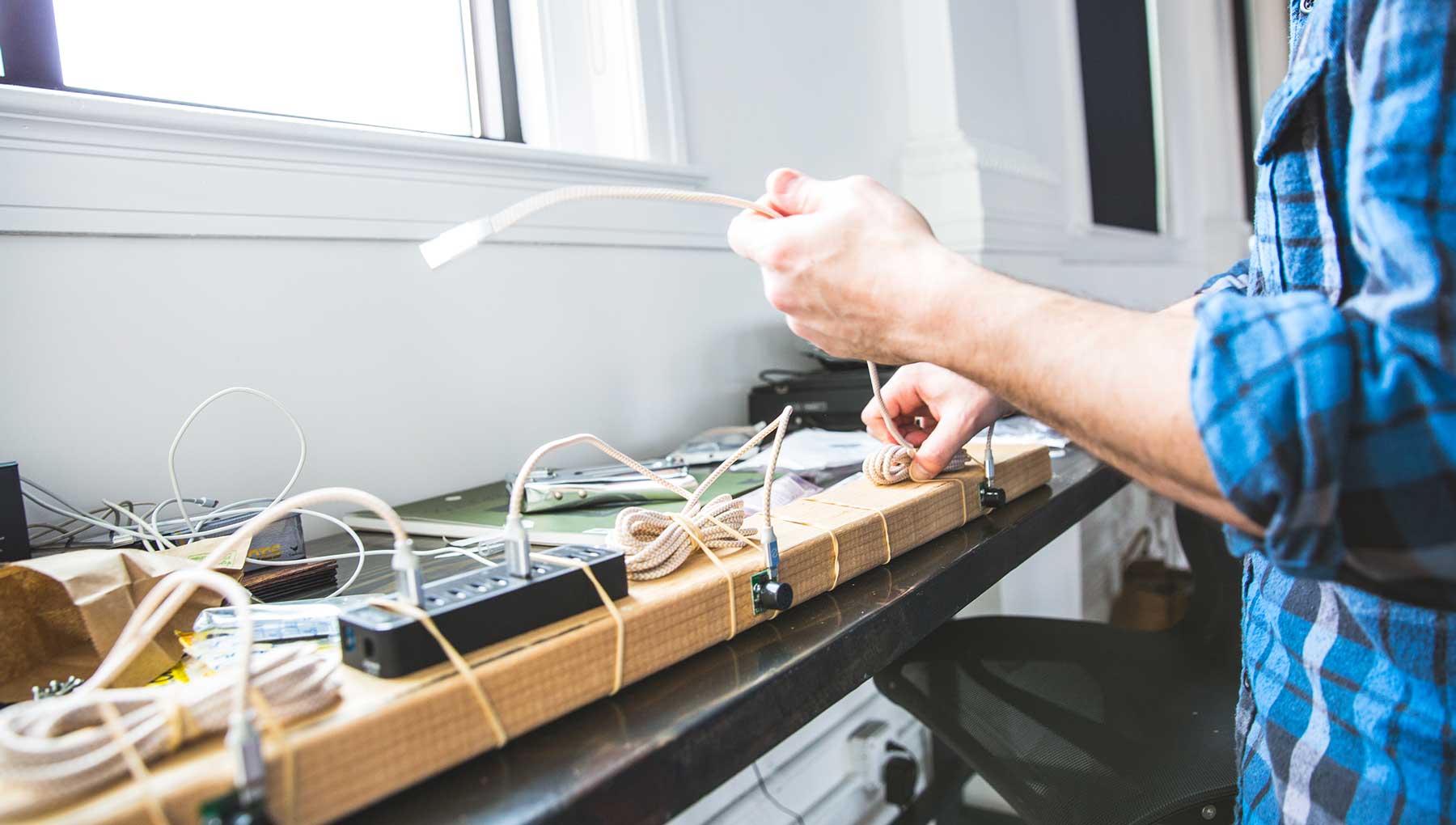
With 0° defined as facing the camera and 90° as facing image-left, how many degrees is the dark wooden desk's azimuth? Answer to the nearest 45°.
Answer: approximately 315°

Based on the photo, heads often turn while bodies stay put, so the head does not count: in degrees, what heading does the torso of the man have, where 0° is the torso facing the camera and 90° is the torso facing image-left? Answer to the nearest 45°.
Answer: approximately 90°

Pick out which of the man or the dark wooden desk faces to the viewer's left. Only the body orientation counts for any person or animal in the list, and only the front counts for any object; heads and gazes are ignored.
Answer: the man

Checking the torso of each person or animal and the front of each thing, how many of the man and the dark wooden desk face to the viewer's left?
1
